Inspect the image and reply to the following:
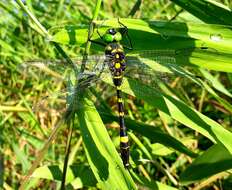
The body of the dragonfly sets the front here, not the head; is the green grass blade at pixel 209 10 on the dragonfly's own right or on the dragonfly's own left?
on the dragonfly's own right

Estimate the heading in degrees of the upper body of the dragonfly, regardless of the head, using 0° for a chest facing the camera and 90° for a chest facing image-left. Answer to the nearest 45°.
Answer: approximately 180°
